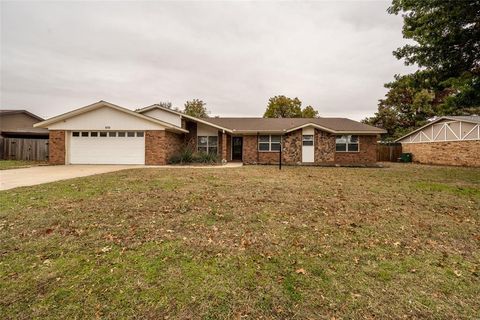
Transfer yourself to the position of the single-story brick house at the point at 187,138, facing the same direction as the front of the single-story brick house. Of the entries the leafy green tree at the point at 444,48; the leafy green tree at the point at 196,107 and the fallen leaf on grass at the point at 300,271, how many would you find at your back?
1

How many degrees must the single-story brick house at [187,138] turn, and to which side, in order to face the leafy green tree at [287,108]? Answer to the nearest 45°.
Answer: approximately 135° to its left

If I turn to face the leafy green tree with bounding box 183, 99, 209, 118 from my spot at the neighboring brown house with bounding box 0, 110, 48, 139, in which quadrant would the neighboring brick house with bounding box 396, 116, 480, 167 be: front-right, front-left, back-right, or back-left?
front-right

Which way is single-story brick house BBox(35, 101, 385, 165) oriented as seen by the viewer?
toward the camera

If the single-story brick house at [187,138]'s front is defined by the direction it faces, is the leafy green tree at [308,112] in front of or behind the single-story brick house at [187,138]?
behind

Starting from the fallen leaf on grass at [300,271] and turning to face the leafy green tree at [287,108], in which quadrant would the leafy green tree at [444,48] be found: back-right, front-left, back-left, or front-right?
front-right

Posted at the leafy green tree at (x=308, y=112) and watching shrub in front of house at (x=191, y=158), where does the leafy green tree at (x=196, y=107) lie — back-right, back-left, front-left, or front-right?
front-right

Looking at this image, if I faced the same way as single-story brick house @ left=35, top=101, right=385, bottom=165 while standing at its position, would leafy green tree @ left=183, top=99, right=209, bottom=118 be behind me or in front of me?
behind

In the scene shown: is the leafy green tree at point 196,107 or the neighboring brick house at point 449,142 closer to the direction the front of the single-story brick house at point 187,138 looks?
the neighboring brick house

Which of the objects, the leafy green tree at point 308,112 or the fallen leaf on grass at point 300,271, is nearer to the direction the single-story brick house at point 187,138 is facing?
the fallen leaf on grass

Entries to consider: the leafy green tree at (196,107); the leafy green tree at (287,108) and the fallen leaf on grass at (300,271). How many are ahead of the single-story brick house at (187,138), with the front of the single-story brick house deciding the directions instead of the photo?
1

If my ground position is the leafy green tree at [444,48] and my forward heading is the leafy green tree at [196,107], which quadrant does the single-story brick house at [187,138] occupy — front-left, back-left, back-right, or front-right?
front-left

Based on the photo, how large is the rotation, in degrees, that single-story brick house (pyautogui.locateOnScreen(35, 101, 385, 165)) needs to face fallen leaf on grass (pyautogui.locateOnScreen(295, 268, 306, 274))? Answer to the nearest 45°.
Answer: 0° — it already faces it
